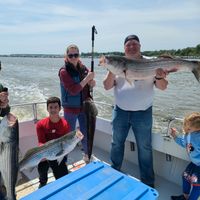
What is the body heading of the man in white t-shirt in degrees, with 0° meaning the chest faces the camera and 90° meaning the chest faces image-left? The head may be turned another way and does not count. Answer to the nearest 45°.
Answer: approximately 0°

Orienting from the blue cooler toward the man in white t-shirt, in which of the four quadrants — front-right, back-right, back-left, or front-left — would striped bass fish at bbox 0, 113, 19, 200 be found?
back-left

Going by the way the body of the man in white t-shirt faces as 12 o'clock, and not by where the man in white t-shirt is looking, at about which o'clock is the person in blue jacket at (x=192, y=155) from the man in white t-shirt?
The person in blue jacket is roughly at 10 o'clock from the man in white t-shirt.

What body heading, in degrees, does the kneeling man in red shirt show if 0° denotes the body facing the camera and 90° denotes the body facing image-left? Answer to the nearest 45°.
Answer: approximately 0°

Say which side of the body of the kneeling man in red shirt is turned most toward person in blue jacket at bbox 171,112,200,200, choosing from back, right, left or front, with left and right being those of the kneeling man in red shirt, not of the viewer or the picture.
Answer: left

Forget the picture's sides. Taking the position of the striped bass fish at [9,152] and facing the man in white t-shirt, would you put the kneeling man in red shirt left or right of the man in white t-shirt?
left

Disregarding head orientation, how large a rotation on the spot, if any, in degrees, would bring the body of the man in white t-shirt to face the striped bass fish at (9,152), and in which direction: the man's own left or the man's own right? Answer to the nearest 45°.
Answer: approximately 45° to the man's own right

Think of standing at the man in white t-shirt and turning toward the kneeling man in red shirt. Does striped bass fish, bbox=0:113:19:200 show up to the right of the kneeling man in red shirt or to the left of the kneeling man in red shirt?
left

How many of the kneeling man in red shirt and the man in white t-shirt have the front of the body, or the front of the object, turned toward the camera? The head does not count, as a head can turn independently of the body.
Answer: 2

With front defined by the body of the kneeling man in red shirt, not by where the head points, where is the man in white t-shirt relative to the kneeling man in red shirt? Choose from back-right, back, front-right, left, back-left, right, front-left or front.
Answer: left

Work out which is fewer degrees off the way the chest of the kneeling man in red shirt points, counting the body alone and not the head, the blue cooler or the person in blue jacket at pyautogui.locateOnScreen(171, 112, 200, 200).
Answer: the blue cooler
